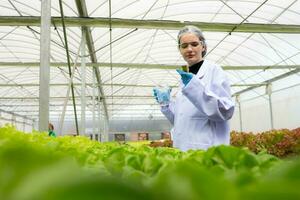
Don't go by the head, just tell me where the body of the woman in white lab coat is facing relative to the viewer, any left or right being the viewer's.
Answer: facing the viewer and to the left of the viewer
